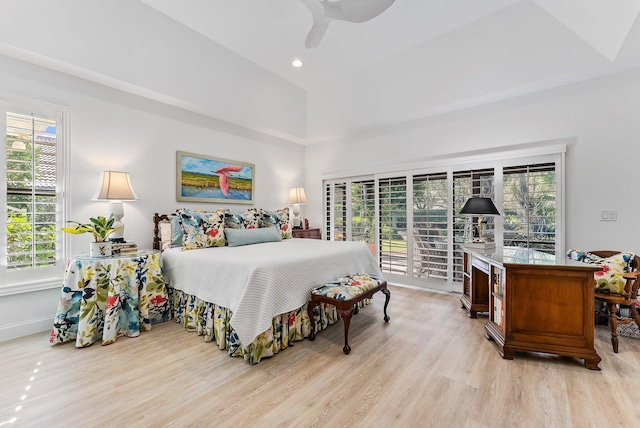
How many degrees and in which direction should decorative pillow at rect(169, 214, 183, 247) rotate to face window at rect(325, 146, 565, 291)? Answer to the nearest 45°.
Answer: approximately 45° to its left

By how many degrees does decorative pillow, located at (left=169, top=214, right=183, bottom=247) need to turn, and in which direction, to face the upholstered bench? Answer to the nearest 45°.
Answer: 0° — it already faces it

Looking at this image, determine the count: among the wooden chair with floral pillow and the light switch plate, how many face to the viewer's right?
0

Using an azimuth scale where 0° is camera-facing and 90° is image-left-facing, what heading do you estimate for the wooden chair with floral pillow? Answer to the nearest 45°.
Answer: approximately 45°

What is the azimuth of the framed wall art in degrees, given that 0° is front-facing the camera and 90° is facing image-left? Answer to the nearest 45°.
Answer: approximately 315°

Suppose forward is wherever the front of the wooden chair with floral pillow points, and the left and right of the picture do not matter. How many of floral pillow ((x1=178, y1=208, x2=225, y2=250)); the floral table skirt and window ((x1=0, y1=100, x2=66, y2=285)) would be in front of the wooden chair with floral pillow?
3

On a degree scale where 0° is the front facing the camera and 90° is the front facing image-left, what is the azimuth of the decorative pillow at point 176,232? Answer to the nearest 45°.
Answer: approximately 315°

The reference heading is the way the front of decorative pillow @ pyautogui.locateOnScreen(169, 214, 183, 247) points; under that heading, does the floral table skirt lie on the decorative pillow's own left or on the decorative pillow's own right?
on the decorative pillow's own right

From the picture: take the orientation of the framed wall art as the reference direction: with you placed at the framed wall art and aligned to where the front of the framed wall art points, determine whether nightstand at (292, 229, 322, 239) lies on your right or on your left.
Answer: on your left
